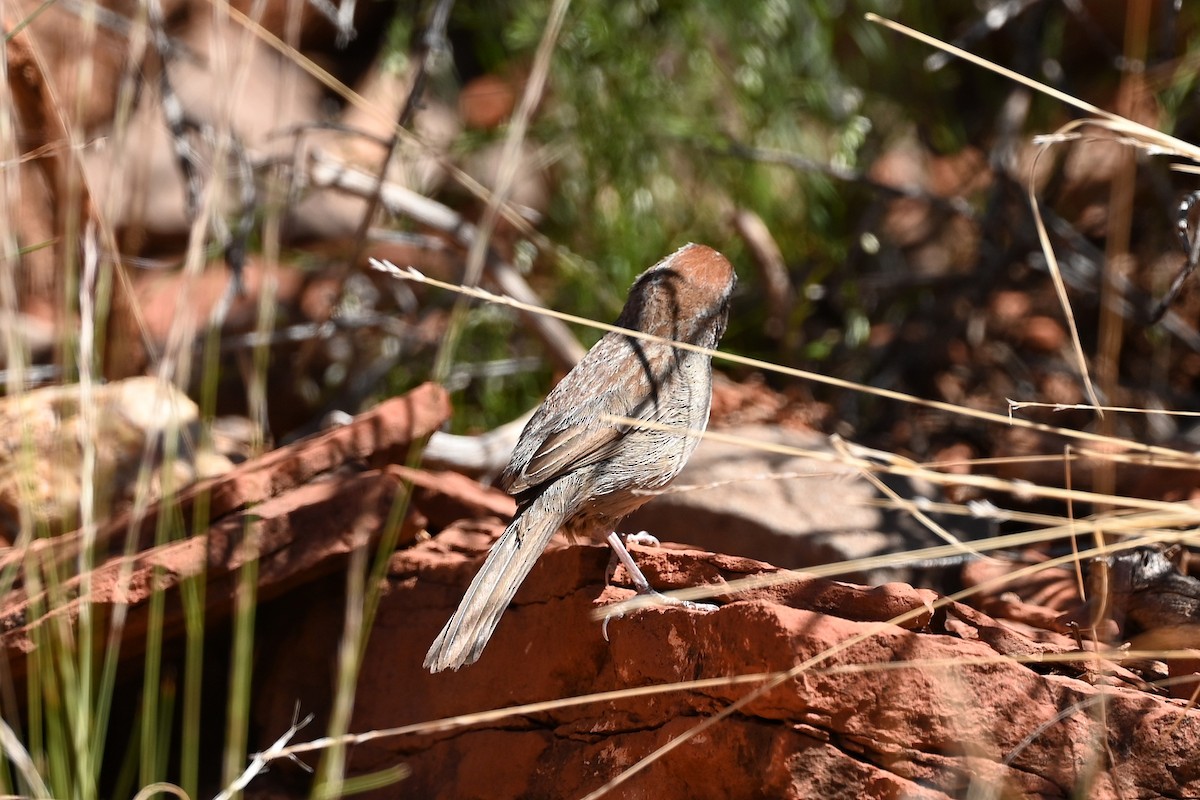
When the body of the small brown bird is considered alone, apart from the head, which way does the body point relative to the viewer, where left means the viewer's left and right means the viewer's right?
facing away from the viewer and to the right of the viewer

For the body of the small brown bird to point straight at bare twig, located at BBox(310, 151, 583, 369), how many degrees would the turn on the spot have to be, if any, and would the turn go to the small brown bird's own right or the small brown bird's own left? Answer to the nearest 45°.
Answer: approximately 45° to the small brown bird's own left
